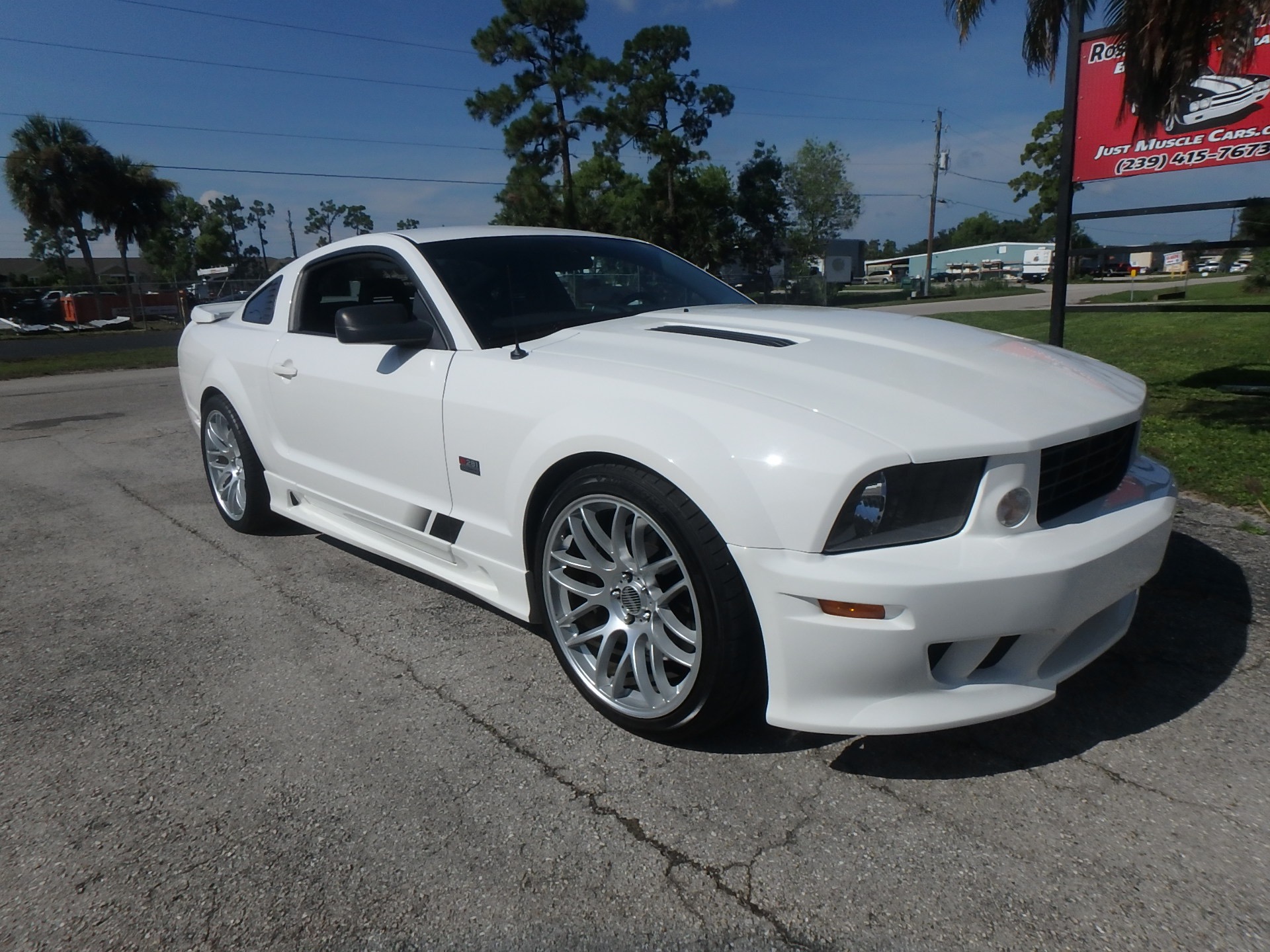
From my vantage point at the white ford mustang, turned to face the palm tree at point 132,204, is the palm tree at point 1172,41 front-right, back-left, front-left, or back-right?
front-right

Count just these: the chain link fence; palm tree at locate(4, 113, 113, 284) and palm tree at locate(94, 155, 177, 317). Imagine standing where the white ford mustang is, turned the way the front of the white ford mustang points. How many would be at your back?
3

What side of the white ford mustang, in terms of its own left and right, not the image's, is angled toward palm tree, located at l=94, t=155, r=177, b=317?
back

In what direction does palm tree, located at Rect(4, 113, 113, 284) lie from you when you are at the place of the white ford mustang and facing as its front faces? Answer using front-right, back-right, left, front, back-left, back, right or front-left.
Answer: back

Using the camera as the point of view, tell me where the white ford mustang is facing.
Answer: facing the viewer and to the right of the viewer

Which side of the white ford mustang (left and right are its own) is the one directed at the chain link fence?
back

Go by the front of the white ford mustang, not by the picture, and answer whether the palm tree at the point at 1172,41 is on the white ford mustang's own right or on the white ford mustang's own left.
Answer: on the white ford mustang's own left

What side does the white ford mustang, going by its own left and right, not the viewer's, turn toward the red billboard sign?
left
